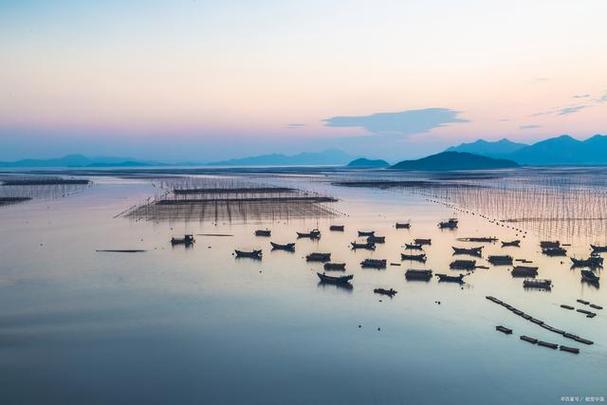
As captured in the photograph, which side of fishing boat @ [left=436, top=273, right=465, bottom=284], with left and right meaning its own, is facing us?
left

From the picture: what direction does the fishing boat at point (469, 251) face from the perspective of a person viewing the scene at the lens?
facing to the left of the viewer

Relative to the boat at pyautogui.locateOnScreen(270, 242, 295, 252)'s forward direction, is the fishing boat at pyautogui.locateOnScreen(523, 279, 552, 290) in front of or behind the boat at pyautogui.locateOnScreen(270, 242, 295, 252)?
behind

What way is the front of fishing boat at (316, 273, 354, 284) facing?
to the viewer's left

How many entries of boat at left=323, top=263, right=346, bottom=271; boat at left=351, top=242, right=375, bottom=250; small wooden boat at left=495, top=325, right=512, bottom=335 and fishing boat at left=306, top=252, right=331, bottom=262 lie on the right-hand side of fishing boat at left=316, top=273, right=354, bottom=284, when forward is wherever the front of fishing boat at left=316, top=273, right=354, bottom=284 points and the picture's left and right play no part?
3
